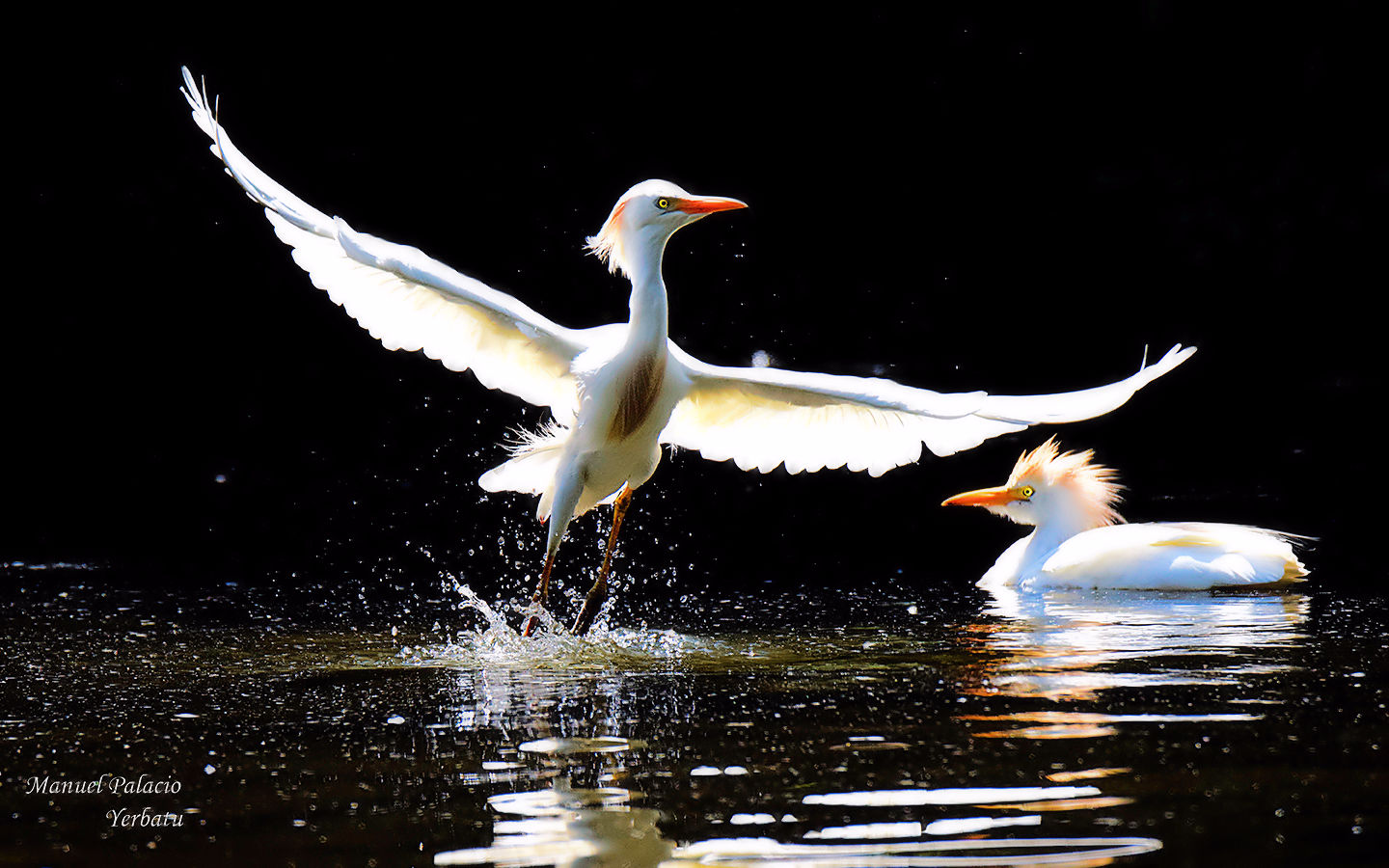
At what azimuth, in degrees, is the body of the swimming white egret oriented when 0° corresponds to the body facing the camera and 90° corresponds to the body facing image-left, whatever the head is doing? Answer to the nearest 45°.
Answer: approximately 90°
